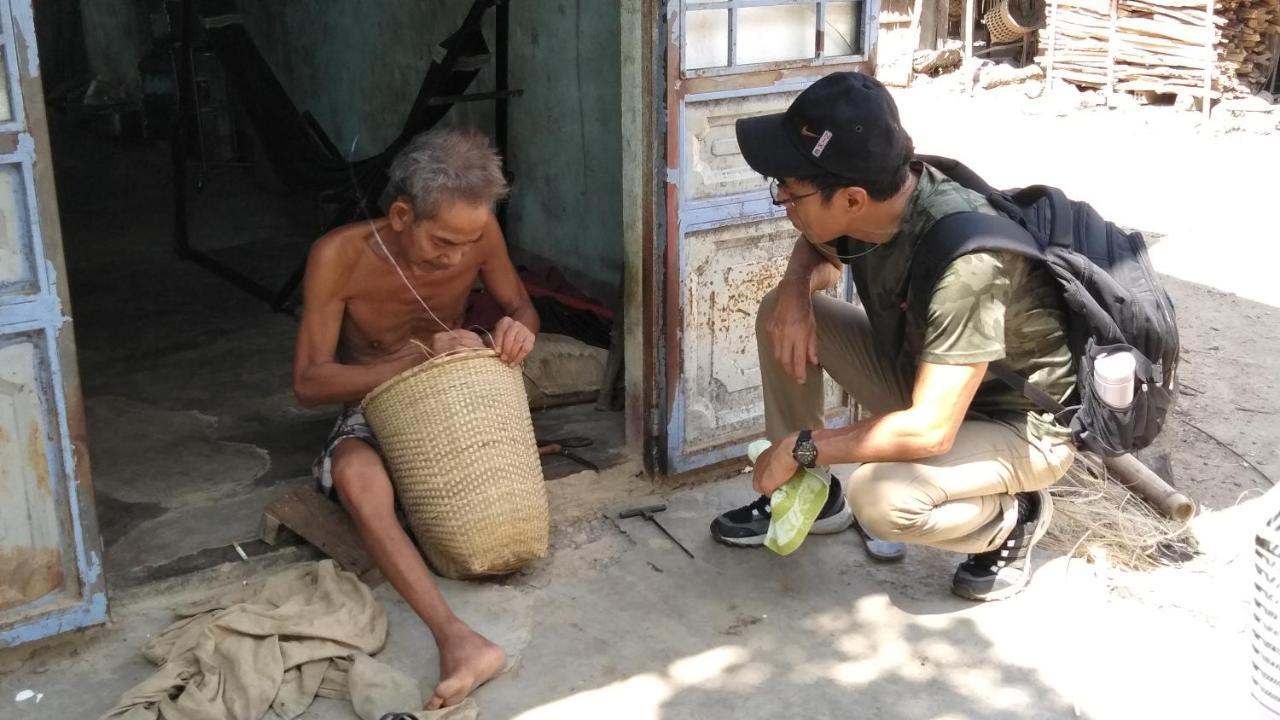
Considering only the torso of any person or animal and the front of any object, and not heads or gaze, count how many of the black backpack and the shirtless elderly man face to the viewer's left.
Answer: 0

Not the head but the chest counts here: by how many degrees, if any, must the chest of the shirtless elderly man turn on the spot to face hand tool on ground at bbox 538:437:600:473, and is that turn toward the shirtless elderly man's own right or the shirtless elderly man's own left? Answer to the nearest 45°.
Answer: approximately 90° to the shirtless elderly man's own left

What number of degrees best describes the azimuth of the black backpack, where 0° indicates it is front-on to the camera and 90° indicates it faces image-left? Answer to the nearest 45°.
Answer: approximately 270°

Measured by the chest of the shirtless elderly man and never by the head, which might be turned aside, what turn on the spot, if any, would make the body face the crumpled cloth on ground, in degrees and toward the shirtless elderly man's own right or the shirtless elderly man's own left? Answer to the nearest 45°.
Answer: approximately 90° to the shirtless elderly man's own right

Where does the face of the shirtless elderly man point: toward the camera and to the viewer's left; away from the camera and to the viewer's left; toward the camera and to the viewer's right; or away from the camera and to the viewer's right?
toward the camera and to the viewer's right

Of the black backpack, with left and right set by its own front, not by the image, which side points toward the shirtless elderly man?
back

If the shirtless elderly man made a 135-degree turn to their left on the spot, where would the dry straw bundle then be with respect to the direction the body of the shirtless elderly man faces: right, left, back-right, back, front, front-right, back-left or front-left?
right

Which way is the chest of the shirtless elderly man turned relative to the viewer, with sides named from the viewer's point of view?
facing the viewer and to the right of the viewer

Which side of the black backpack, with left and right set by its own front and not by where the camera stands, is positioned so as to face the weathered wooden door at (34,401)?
back
